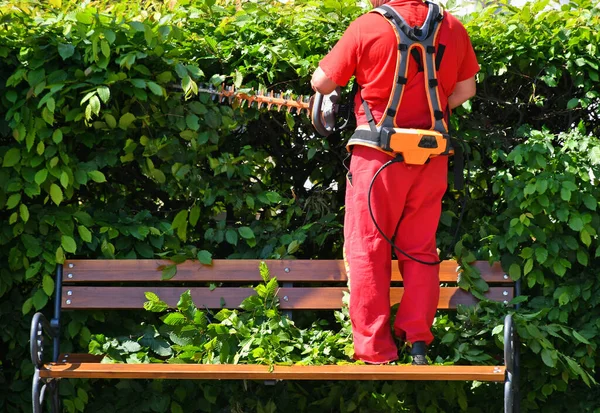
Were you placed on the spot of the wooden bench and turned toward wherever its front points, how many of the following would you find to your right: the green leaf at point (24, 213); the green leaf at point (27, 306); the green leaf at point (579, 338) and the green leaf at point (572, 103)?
2

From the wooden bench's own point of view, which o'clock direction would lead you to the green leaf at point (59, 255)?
The green leaf is roughly at 3 o'clock from the wooden bench.

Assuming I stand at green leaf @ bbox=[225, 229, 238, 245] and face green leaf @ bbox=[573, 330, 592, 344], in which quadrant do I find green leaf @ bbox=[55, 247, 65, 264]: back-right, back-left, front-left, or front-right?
back-right

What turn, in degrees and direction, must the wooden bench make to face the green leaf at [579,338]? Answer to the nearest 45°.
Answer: approximately 90° to its left

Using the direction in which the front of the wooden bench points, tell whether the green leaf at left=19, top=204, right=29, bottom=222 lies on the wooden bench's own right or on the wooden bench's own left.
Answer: on the wooden bench's own right

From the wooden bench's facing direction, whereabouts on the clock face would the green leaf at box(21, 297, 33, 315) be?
The green leaf is roughly at 3 o'clock from the wooden bench.

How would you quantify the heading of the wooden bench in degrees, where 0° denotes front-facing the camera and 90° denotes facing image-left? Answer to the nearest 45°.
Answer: approximately 0°

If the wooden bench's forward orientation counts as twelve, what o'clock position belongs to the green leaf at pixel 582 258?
The green leaf is roughly at 9 o'clock from the wooden bench.

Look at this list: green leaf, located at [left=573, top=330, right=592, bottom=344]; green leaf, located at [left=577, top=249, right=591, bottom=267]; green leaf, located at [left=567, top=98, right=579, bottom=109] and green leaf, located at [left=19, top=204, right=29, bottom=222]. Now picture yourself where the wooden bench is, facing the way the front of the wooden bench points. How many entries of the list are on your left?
3
